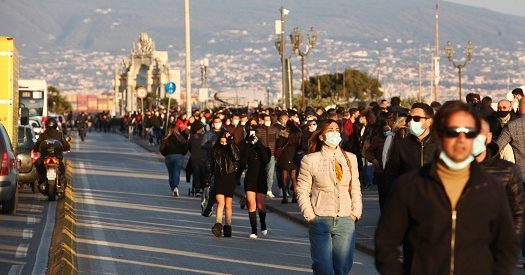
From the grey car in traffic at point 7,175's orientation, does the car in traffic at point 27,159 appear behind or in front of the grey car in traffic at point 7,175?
in front

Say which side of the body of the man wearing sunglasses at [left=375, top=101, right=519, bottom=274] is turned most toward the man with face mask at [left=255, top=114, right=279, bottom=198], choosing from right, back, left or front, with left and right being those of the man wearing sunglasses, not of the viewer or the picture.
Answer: back

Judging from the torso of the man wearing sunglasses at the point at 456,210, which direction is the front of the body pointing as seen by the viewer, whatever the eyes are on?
toward the camera

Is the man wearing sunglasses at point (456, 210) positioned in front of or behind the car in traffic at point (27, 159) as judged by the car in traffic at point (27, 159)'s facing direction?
behind

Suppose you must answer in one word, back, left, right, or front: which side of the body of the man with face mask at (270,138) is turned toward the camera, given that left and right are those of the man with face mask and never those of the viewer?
front

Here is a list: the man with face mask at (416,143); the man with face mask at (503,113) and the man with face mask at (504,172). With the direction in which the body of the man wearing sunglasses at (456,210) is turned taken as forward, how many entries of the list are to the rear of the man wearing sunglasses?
3
